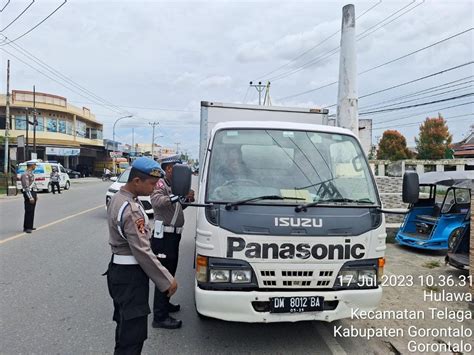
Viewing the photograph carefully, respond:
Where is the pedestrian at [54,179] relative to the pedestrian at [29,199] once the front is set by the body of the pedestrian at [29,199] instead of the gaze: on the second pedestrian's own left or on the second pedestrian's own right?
on the second pedestrian's own left

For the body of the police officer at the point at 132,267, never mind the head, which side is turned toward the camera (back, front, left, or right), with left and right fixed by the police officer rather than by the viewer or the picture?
right

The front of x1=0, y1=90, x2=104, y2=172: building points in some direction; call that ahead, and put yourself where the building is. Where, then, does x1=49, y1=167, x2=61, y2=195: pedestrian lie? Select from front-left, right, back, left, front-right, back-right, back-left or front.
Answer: front-right

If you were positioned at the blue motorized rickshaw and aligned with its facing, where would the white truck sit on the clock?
The white truck is roughly at 11 o'clock from the blue motorized rickshaw.

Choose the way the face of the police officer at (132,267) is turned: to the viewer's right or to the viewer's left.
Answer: to the viewer's right

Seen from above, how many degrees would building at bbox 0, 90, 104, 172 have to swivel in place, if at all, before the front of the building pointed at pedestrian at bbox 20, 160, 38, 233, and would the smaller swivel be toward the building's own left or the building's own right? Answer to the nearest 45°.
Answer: approximately 45° to the building's own right
